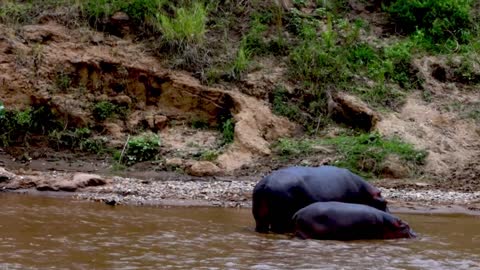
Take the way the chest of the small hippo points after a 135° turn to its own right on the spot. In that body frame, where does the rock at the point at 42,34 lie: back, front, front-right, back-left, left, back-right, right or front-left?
right

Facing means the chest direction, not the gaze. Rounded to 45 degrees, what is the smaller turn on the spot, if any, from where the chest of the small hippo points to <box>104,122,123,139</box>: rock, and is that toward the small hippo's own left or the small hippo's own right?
approximately 135° to the small hippo's own left

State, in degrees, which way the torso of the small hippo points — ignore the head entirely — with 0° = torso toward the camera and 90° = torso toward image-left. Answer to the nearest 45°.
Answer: approximately 270°

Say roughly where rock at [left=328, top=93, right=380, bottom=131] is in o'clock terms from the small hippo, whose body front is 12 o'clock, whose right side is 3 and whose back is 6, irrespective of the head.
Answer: The rock is roughly at 9 o'clock from the small hippo.

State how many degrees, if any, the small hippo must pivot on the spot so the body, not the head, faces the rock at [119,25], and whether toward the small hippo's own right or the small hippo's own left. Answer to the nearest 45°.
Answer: approximately 135° to the small hippo's own left
